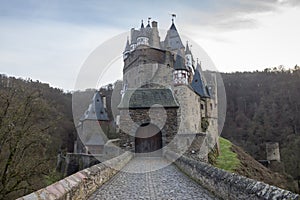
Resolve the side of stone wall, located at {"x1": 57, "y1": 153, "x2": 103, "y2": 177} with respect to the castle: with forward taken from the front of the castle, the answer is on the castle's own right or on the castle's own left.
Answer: on the castle's own right

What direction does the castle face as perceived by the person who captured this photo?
facing the viewer

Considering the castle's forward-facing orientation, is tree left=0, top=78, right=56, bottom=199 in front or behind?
in front

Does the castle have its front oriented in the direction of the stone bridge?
yes
